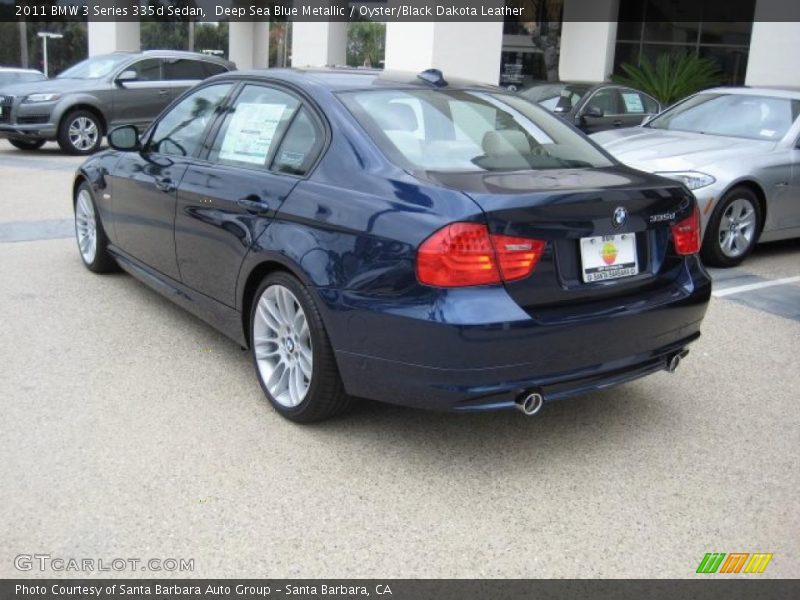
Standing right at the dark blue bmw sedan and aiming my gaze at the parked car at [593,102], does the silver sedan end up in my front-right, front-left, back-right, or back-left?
front-right

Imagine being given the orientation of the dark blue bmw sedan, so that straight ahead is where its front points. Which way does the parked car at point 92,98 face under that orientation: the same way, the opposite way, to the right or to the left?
to the left

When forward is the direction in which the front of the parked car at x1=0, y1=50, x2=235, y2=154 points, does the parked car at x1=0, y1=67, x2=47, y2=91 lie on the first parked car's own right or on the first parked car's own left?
on the first parked car's own right

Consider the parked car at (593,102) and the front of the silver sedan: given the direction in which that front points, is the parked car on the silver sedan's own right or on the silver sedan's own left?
on the silver sedan's own right

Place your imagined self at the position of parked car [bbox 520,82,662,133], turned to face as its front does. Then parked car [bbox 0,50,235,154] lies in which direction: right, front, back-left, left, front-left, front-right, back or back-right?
front-right

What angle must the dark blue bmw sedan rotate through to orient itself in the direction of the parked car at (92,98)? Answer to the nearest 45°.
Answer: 0° — it already faces it

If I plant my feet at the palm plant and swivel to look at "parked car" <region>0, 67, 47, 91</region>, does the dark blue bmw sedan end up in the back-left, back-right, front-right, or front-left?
front-left

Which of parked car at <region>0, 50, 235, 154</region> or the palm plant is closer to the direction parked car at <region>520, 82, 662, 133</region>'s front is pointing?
the parked car

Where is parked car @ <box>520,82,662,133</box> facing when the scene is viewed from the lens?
facing the viewer and to the left of the viewer

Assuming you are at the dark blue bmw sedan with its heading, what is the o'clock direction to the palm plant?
The palm plant is roughly at 2 o'clock from the dark blue bmw sedan.

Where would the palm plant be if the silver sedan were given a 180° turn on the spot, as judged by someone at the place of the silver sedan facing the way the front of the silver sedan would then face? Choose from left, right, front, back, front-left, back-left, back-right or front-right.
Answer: front-left

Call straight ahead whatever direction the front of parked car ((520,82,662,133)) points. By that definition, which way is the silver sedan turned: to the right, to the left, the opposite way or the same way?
the same way

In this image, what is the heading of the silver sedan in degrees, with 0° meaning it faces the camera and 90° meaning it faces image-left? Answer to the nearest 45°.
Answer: approximately 45°

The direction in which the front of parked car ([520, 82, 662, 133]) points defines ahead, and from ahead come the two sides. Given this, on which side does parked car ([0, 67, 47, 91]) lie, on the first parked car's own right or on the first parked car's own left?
on the first parked car's own right

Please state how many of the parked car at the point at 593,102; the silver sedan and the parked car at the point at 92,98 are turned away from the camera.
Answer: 0

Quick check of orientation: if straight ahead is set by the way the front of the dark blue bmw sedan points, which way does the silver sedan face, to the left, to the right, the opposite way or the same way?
to the left
